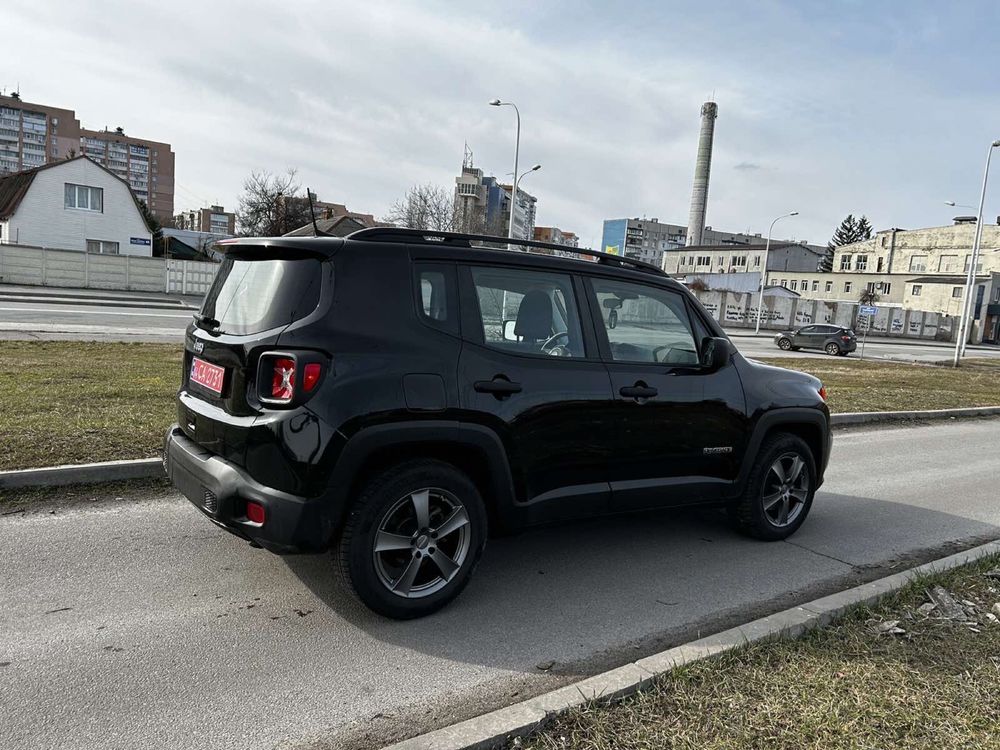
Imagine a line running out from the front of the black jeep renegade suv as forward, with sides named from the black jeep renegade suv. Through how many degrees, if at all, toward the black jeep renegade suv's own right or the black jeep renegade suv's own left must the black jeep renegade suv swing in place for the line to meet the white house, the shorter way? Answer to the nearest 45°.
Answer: approximately 90° to the black jeep renegade suv's own left

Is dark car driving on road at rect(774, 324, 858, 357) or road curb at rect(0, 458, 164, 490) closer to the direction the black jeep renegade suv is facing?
the dark car driving on road

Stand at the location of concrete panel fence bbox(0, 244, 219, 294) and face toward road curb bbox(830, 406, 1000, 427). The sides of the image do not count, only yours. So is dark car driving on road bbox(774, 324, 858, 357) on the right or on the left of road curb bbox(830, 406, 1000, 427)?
left

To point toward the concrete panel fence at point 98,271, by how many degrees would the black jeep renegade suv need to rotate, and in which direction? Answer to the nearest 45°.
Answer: approximately 90° to its left

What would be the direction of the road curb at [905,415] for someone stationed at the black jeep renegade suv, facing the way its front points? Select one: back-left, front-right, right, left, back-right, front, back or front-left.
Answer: front

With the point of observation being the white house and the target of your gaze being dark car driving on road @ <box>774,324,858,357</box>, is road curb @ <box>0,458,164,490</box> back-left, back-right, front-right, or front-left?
front-right

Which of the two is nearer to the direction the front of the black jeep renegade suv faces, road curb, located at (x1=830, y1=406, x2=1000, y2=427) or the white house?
the road curb

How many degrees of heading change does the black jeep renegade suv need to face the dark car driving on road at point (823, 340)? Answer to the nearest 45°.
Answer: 0° — it already faces it

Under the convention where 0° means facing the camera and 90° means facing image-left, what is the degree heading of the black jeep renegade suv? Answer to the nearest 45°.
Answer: approximately 225°
